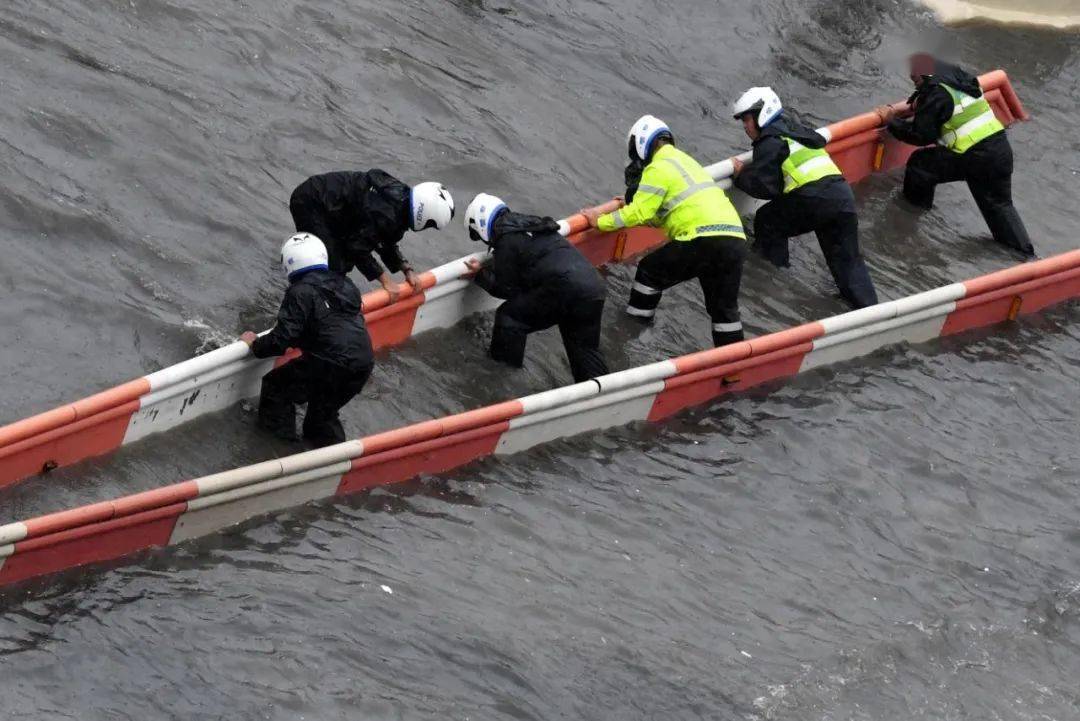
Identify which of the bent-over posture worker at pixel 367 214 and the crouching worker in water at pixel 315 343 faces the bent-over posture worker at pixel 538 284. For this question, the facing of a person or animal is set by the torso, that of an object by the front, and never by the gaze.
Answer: the bent-over posture worker at pixel 367 214

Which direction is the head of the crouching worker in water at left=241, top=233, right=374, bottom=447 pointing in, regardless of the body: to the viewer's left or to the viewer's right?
to the viewer's left

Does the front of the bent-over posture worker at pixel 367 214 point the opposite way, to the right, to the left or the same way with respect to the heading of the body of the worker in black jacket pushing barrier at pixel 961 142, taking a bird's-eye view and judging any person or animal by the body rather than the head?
the opposite way

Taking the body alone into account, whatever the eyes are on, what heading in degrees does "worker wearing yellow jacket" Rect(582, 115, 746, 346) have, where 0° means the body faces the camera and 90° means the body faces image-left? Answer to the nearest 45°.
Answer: approximately 135°

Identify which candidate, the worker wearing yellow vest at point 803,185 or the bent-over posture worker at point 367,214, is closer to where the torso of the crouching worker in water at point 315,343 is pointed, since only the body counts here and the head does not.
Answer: the bent-over posture worker

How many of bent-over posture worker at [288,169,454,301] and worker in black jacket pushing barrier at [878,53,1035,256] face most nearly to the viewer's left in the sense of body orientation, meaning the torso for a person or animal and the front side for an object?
1

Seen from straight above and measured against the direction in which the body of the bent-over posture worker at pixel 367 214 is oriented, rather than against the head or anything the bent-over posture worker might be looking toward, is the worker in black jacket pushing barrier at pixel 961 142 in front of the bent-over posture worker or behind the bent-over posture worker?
in front

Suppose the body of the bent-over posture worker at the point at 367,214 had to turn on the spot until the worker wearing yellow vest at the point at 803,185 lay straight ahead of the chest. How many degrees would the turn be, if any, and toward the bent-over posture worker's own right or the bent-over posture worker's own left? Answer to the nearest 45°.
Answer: approximately 45° to the bent-over posture worker's own left

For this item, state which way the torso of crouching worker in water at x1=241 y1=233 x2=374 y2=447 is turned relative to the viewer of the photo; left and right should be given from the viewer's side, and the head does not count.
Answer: facing away from the viewer and to the left of the viewer

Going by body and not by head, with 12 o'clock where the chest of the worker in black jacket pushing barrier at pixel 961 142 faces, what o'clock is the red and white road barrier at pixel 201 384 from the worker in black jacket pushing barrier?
The red and white road barrier is roughly at 10 o'clock from the worker in black jacket pushing barrier.

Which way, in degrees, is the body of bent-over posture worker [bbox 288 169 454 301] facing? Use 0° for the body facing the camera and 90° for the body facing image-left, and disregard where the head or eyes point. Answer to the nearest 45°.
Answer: approximately 270°

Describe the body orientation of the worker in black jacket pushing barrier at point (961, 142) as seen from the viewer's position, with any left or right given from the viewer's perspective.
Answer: facing to the left of the viewer

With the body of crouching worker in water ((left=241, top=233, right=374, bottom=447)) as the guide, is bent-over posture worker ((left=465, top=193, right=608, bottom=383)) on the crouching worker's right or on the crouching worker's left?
on the crouching worker's right

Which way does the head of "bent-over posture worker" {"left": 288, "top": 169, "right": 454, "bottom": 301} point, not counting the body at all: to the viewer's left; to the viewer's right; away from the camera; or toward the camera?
to the viewer's right

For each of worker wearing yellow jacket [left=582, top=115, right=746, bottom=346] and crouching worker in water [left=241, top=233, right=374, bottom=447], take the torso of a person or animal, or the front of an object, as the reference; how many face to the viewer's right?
0
